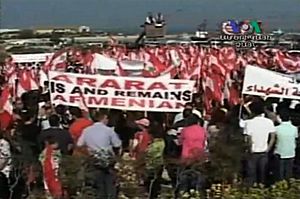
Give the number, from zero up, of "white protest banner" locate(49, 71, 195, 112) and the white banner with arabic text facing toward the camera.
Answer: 2

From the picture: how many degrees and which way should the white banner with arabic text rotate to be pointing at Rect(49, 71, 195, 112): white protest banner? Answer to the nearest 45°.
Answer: approximately 45° to its right

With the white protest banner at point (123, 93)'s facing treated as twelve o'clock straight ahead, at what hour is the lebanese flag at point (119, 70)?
The lebanese flag is roughly at 6 o'clock from the white protest banner.

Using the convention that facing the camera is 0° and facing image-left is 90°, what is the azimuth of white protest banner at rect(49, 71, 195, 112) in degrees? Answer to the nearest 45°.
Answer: approximately 0°

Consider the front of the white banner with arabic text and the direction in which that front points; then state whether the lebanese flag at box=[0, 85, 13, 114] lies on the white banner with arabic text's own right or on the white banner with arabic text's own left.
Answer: on the white banner with arabic text's own right
